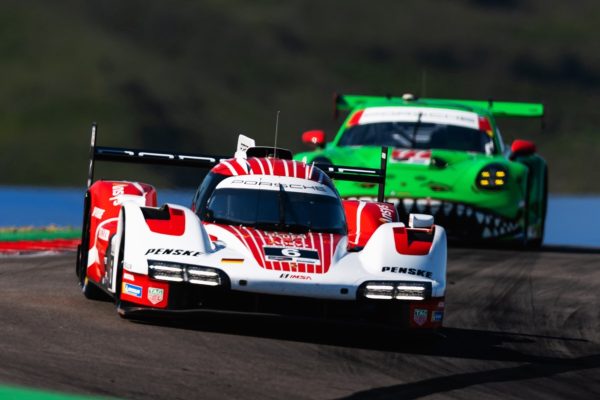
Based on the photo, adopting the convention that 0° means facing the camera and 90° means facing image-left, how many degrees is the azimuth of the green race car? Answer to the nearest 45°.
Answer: approximately 0°

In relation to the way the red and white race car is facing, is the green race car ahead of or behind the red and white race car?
behind

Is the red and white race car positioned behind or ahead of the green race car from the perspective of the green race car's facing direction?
ahead

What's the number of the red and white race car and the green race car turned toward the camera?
2
